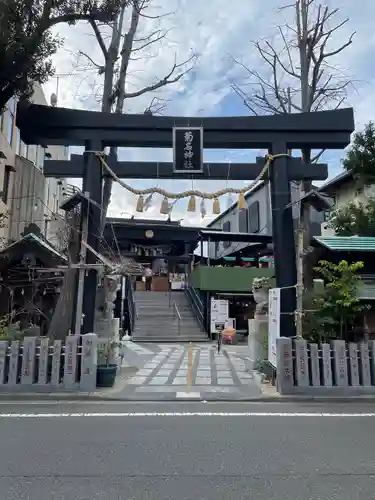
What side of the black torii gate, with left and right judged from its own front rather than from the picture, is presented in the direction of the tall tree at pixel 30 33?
right

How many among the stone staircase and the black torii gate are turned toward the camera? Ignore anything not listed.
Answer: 2

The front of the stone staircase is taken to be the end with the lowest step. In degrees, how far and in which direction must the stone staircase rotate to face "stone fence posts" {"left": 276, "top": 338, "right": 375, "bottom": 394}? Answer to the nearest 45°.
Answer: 0° — it already faces it

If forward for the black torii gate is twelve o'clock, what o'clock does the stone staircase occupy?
The stone staircase is roughly at 6 o'clock from the black torii gate.

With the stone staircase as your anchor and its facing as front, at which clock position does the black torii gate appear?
The black torii gate is roughly at 12 o'clock from the stone staircase.

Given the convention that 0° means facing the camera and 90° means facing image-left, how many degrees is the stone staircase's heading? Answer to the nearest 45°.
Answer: approximately 0°

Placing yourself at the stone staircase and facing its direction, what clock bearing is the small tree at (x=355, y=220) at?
The small tree is roughly at 10 o'clock from the stone staircase.
